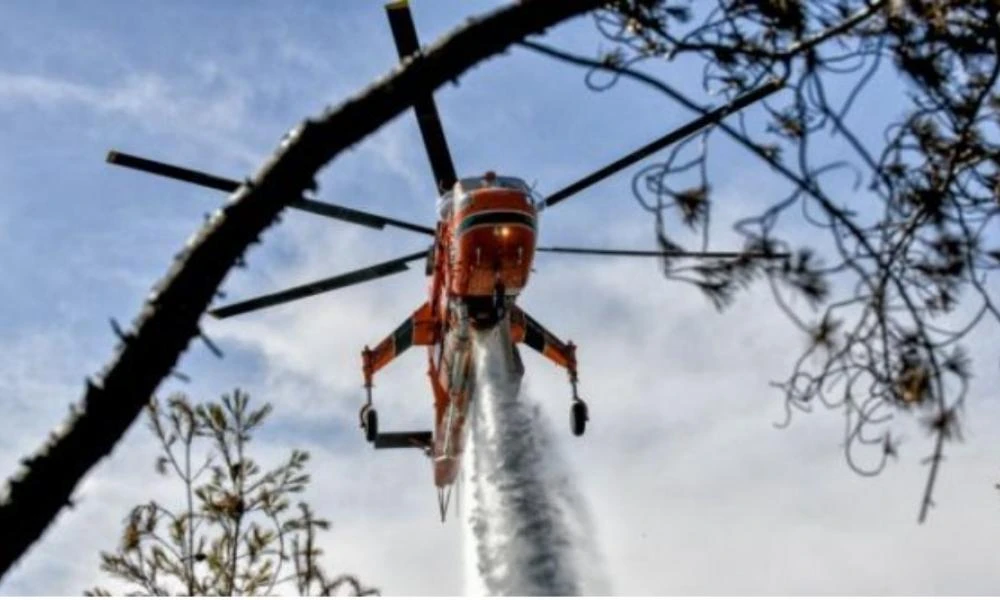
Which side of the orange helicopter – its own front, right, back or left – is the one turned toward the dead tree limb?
front

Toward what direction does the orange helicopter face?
toward the camera
